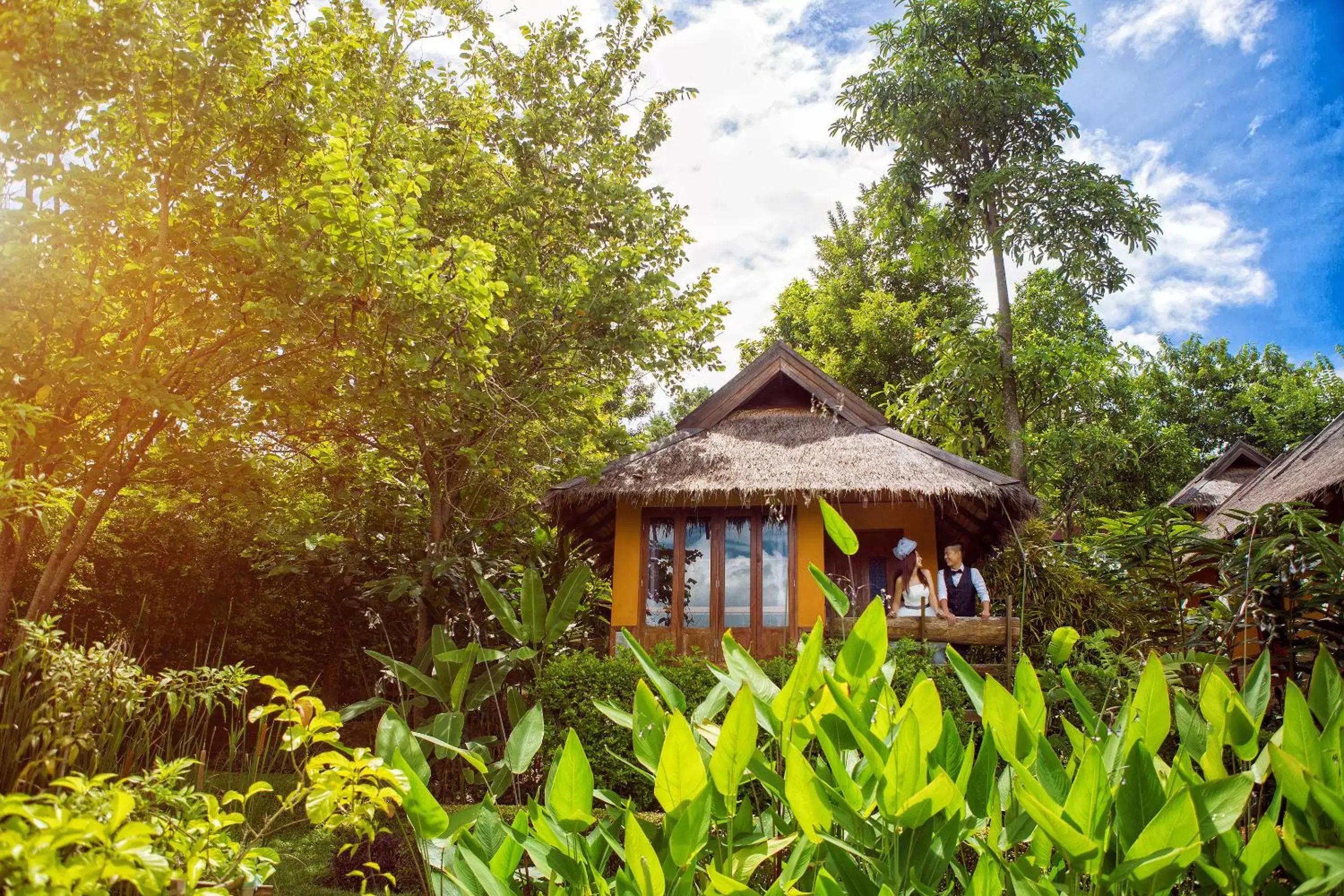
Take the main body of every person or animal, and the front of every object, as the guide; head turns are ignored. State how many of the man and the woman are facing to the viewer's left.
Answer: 0

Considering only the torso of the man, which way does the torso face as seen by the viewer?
toward the camera

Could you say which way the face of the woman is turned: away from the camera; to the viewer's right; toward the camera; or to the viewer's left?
to the viewer's right

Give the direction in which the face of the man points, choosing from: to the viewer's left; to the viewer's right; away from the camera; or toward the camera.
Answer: to the viewer's left

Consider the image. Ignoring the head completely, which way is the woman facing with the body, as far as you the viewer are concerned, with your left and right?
facing the viewer and to the right of the viewer
